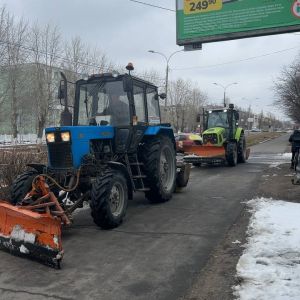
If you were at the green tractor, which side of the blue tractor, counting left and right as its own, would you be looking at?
back

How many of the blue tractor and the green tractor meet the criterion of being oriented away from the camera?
0

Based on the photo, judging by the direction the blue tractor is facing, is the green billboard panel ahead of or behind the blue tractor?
behind

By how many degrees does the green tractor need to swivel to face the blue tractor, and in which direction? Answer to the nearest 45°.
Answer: approximately 45° to its left

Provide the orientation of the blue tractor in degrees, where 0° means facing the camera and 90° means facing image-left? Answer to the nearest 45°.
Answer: approximately 45°

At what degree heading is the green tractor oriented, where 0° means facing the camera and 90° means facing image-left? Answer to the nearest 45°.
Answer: approximately 45°

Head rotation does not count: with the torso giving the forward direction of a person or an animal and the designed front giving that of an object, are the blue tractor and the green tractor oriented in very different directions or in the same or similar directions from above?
same or similar directions
